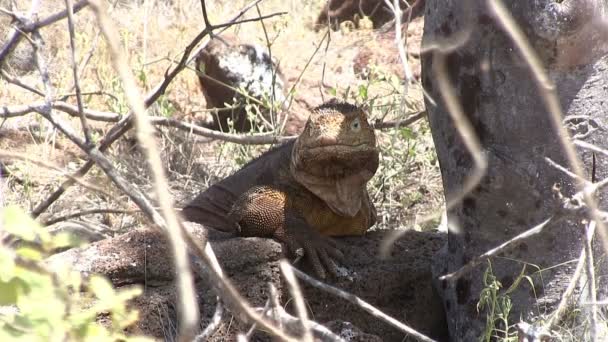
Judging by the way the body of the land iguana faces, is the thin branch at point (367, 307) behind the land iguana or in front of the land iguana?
in front

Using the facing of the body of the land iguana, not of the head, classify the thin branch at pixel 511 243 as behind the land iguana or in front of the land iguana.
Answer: in front

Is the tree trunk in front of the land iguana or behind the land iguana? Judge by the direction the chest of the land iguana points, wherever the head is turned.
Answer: in front

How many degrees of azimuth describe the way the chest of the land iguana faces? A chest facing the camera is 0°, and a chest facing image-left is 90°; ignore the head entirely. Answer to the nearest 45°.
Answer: approximately 315°
